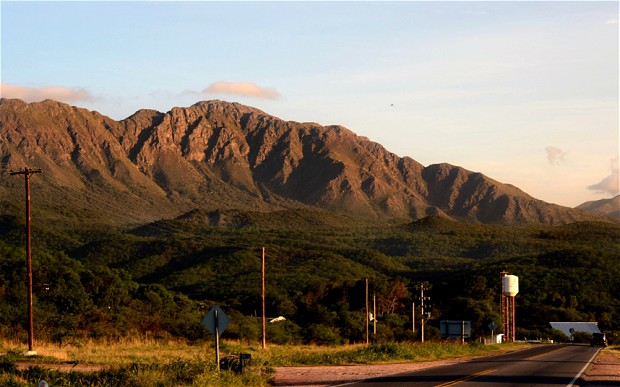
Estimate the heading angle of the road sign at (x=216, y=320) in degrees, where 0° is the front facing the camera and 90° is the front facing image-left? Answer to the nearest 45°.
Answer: approximately 180°
